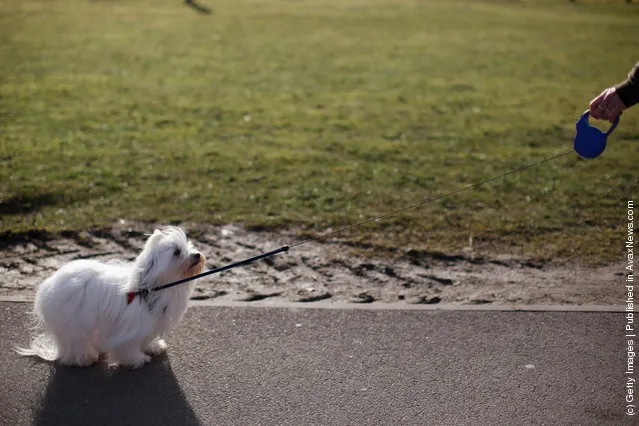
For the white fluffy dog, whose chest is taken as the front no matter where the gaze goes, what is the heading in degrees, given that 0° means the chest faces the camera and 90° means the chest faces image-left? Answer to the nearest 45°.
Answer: approximately 270°
